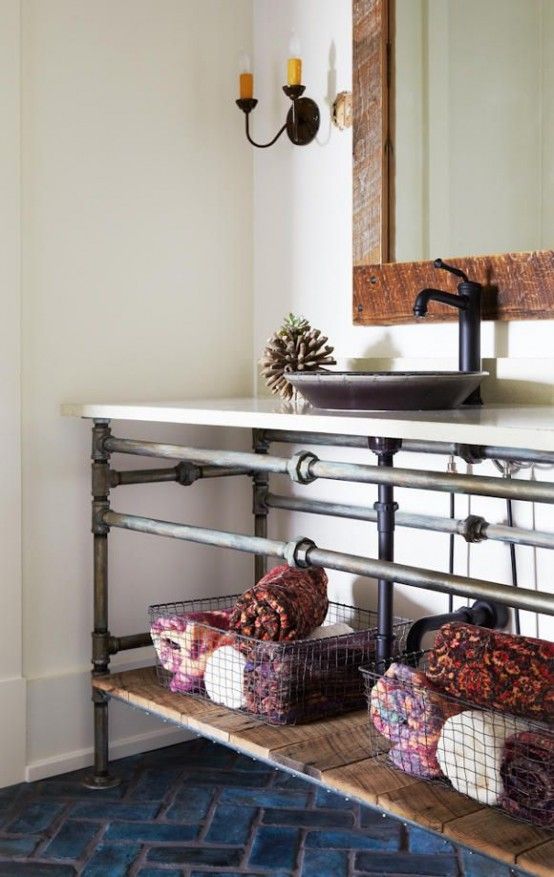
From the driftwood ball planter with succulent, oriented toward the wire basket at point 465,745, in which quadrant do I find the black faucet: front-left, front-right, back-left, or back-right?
front-left

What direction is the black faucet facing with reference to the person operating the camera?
facing the viewer and to the left of the viewer

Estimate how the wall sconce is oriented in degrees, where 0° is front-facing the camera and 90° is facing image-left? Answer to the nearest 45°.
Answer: approximately 45°

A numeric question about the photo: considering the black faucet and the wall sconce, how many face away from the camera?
0

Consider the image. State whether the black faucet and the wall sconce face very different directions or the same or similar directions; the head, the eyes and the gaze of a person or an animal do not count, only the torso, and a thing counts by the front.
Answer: same or similar directions
